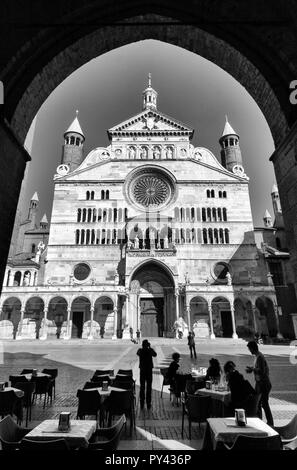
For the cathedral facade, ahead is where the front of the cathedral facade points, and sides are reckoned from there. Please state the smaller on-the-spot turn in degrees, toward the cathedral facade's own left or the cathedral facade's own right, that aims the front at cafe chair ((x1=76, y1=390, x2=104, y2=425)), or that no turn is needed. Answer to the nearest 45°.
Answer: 0° — it already faces it

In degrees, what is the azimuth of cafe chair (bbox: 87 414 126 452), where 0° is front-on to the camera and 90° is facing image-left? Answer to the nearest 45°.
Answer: approximately 90°

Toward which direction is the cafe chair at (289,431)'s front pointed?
to the viewer's left

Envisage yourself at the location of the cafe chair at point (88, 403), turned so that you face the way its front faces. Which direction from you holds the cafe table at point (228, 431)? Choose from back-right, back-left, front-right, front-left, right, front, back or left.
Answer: back-right

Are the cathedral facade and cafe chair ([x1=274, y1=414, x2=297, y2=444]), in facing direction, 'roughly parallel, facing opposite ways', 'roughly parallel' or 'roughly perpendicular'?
roughly perpendicular

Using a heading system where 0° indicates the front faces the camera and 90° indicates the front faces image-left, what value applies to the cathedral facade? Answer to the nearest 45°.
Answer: approximately 0°

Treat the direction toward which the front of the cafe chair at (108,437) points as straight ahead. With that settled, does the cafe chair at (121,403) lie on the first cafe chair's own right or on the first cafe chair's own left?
on the first cafe chair's own right

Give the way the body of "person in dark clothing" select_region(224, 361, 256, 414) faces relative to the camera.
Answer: to the viewer's left

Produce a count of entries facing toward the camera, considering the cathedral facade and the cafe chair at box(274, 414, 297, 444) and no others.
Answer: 1

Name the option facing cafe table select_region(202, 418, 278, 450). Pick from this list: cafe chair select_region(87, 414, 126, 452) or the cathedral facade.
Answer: the cathedral facade

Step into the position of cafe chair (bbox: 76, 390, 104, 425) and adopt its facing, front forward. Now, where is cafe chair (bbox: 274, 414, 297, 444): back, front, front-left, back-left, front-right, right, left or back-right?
back-right

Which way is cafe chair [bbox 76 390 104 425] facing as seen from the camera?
away from the camera

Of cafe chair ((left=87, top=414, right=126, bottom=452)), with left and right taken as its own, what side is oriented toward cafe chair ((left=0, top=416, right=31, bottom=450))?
front
